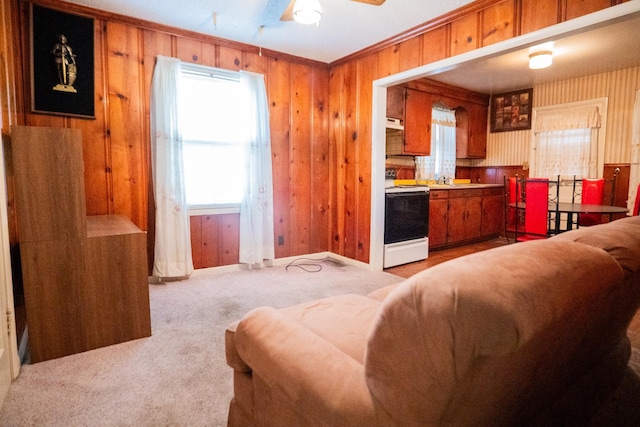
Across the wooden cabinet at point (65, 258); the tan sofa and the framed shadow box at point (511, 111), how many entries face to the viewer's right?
1

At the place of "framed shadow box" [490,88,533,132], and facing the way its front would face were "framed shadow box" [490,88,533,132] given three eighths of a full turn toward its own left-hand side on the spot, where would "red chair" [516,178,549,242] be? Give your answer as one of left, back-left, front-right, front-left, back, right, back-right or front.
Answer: right

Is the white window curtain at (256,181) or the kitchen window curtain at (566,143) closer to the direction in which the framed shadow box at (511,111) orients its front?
the white window curtain

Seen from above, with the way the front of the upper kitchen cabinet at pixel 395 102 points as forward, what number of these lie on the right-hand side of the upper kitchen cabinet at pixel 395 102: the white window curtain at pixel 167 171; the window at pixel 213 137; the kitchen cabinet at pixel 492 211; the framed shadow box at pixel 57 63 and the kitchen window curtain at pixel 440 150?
3

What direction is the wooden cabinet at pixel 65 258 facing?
to the viewer's right

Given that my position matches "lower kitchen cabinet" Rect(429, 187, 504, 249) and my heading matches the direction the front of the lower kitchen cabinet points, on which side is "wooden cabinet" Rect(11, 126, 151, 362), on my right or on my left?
on my right

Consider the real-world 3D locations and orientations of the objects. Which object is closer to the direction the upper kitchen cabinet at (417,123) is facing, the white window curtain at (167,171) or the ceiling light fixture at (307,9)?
the ceiling light fixture

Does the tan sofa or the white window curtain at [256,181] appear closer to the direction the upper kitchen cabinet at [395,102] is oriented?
the tan sofa

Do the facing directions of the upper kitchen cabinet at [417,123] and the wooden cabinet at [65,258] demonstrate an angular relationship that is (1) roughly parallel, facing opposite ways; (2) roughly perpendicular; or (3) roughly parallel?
roughly perpendicular

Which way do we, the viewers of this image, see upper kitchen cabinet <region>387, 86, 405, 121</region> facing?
facing the viewer and to the right of the viewer

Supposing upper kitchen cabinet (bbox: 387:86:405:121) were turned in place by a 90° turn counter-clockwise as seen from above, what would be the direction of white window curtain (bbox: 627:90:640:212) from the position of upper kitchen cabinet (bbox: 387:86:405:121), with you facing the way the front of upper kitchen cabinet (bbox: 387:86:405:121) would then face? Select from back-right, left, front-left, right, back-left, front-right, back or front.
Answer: front-right

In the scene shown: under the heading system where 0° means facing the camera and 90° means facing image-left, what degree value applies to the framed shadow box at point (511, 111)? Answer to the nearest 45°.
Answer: approximately 45°

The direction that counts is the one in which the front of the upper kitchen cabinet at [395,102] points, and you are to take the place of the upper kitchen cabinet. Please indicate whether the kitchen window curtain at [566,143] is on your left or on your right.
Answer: on your left

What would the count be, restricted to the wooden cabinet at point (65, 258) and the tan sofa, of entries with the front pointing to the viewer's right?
1

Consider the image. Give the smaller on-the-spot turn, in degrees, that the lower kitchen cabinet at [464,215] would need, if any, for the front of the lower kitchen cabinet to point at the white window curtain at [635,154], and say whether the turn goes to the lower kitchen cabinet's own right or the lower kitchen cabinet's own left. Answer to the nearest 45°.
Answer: approximately 45° to the lower kitchen cabinet's own left

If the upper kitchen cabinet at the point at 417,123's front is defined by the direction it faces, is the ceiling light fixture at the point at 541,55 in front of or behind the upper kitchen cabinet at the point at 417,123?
in front

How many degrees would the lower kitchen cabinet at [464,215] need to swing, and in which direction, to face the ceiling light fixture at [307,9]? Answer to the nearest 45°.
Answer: approximately 45° to its right

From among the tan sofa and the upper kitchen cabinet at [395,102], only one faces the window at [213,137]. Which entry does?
the tan sofa

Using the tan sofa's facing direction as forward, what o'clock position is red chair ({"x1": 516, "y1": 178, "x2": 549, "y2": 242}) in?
The red chair is roughly at 2 o'clock from the tan sofa.
